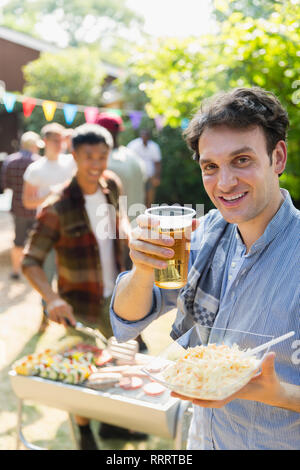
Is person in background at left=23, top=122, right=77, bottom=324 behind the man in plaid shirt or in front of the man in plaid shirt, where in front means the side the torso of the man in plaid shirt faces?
behind

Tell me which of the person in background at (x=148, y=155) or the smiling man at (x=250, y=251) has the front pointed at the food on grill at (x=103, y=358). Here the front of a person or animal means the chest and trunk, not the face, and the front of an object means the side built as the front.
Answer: the person in background

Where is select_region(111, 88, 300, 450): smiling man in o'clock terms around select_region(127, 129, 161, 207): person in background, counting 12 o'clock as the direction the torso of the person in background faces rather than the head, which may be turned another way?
The smiling man is roughly at 12 o'clock from the person in background.

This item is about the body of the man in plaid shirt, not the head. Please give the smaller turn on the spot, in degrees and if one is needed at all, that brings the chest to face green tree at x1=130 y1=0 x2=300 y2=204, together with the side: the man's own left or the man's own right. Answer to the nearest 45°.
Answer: approximately 90° to the man's own left
